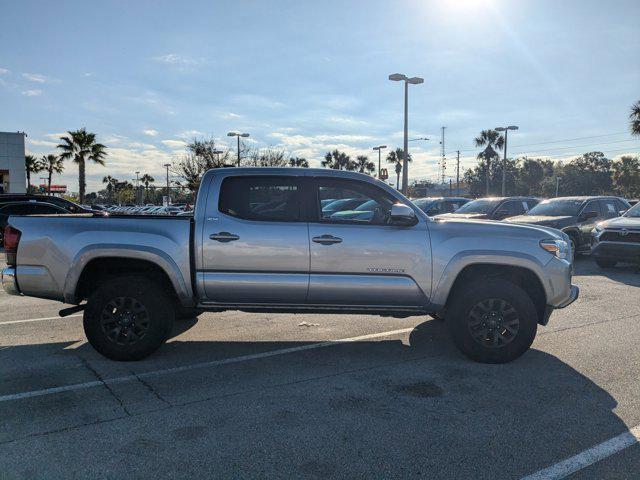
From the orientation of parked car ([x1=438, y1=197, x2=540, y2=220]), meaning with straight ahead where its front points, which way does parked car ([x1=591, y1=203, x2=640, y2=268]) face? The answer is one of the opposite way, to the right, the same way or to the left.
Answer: the same way

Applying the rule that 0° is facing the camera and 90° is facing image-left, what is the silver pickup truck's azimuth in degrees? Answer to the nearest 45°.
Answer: approximately 270°

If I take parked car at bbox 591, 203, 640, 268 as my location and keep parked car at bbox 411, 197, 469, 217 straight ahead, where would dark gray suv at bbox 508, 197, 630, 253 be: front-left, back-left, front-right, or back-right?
front-right

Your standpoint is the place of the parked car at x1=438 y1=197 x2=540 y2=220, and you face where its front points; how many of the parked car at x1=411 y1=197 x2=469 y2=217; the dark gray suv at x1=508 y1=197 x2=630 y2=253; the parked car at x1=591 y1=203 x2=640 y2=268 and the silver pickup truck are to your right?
1

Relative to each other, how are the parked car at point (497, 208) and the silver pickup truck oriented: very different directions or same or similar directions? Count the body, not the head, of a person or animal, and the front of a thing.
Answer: very different directions

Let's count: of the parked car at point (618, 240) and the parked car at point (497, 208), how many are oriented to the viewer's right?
0

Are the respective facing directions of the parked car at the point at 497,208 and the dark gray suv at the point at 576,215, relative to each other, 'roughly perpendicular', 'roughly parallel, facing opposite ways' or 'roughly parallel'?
roughly parallel

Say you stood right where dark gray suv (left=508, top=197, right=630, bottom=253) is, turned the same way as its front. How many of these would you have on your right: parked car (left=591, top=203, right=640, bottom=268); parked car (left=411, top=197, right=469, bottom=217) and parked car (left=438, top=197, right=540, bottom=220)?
2

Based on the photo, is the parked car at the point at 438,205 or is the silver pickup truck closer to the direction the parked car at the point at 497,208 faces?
the silver pickup truck

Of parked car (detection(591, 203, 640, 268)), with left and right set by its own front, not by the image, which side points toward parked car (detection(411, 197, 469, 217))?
right

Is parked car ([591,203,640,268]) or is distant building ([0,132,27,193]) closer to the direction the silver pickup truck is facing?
the parked car

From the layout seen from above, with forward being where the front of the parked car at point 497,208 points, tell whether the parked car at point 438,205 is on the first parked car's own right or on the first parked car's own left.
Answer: on the first parked car's own right

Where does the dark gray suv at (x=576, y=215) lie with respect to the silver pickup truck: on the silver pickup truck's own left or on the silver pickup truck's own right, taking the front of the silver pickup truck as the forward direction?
on the silver pickup truck's own left

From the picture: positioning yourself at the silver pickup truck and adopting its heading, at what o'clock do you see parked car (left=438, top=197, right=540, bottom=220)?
The parked car is roughly at 10 o'clock from the silver pickup truck.

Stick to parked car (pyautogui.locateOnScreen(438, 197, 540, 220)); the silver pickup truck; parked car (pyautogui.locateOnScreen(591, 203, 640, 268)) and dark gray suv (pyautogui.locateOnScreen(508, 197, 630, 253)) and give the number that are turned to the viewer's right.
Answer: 1
